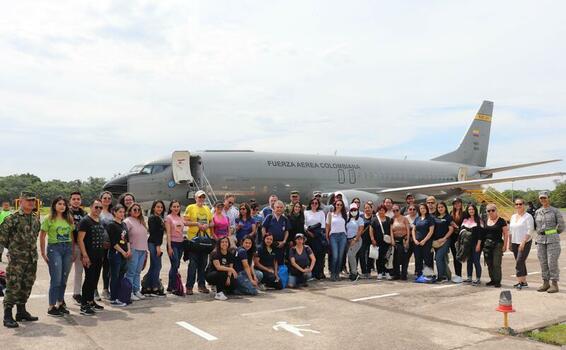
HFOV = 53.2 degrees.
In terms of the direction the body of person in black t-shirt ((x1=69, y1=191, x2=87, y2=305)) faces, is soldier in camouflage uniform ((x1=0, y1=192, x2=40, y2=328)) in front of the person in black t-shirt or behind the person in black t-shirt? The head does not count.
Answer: in front

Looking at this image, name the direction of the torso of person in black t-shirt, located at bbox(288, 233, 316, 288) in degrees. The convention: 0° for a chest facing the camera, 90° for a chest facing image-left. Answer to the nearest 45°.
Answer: approximately 0°

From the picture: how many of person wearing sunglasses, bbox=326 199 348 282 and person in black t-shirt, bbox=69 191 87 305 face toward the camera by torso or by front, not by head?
2

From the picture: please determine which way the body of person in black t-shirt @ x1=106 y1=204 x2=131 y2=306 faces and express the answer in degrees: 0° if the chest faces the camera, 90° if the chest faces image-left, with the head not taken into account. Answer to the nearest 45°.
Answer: approximately 315°

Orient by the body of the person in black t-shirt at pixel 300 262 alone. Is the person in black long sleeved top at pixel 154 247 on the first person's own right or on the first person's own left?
on the first person's own right

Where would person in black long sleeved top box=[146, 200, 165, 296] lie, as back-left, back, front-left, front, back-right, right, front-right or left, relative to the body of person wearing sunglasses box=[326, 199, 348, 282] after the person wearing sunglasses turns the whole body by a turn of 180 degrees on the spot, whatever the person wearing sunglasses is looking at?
back-left

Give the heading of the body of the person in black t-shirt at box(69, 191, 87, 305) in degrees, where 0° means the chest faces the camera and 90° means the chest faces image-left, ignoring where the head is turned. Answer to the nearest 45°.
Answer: approximately 0°
